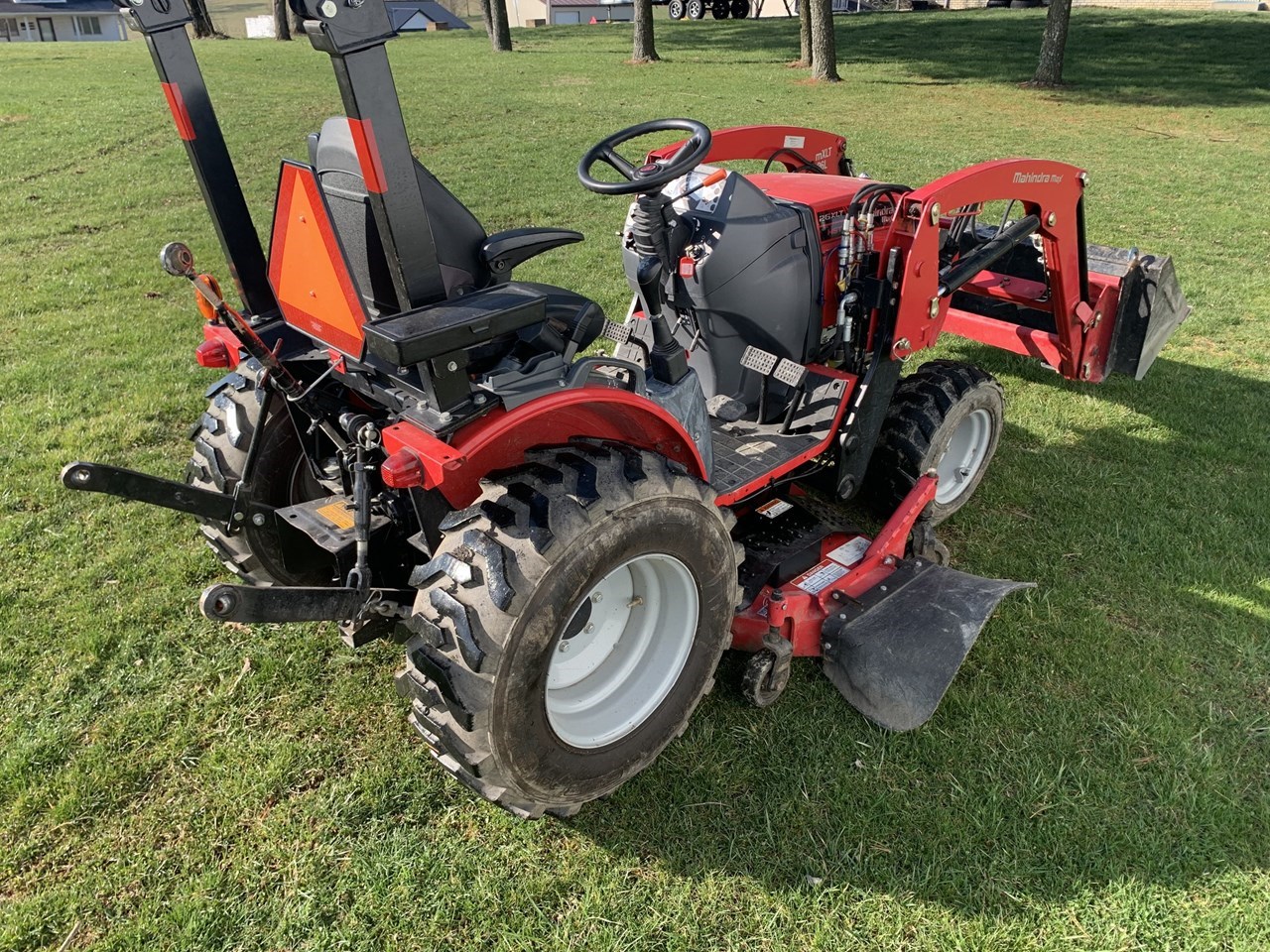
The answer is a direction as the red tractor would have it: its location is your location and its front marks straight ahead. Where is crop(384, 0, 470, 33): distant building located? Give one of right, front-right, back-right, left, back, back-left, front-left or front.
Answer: front-left

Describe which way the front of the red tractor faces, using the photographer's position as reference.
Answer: facing away from the viewer and to the right of the viewer
